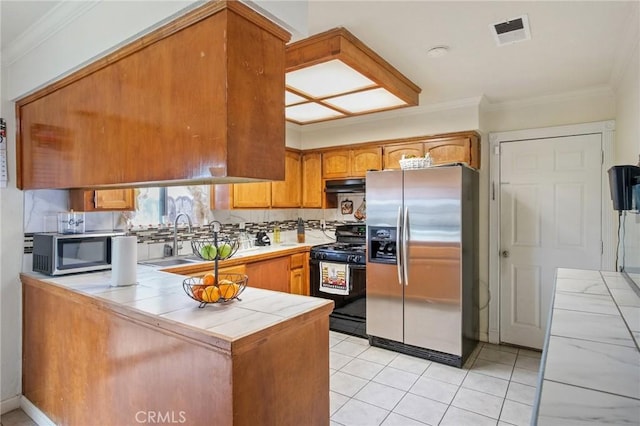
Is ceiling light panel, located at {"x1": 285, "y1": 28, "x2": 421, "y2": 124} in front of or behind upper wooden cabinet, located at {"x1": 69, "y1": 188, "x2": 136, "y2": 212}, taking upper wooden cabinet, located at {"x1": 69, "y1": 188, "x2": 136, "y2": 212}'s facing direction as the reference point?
in front

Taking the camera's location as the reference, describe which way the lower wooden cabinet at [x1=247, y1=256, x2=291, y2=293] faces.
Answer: facing the viewer and to the right of the viewer

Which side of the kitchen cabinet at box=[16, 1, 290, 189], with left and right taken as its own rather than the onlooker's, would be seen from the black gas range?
front

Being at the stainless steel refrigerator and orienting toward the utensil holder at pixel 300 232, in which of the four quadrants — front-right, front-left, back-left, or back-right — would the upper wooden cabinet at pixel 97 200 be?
front-left

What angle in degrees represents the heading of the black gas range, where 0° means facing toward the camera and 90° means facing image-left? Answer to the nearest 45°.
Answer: approximately 45°

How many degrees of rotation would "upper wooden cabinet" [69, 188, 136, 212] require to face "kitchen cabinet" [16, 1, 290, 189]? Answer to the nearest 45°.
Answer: approximately 45° to its right

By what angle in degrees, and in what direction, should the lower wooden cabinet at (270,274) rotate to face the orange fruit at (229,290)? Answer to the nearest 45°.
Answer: approximately 45° to its right

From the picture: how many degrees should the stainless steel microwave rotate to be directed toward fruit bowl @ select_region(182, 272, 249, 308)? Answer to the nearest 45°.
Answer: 0° — it already faces it

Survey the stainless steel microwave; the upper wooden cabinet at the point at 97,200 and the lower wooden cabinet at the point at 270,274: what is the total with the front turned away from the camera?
0

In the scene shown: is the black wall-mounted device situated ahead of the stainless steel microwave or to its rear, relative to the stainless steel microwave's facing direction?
ahead

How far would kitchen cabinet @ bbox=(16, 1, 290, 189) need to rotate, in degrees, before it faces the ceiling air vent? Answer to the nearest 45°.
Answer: approximately 45° to its right

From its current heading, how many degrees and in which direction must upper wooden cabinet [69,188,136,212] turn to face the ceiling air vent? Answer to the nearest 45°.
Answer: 0° — it already faces it
